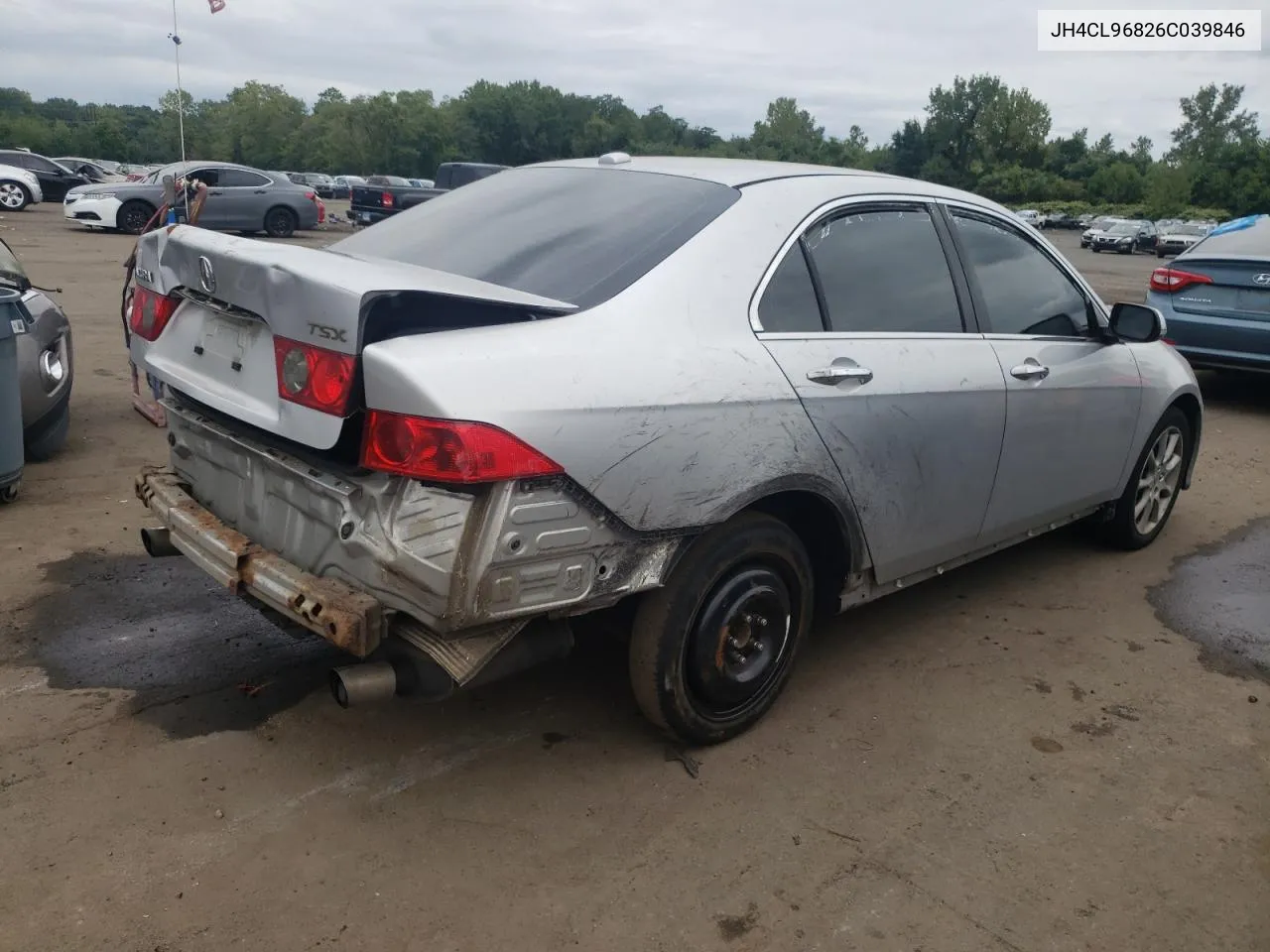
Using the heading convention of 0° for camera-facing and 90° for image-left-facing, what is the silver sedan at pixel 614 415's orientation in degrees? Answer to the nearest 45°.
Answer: approximately 225°

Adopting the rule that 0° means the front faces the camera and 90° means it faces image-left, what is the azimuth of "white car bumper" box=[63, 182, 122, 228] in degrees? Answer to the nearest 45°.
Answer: approximately 45°

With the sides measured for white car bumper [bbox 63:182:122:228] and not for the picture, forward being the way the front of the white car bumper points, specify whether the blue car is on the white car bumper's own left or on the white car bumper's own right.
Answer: on the white car bumper's own left

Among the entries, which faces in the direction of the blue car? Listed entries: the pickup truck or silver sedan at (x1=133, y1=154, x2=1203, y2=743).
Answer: the silver sedan

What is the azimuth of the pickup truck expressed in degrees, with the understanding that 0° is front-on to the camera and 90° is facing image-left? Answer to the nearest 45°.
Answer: approximately 225°

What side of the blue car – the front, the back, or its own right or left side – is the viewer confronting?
back

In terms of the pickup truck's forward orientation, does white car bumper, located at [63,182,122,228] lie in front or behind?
behind

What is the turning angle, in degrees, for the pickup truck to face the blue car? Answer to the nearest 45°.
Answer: approximately 135° to its right

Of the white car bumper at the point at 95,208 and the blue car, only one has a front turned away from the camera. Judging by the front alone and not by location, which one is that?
the blue car

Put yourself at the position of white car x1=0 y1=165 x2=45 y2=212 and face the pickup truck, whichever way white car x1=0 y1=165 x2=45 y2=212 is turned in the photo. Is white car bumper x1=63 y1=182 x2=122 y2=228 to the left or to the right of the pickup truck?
right

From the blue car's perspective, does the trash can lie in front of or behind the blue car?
behind
